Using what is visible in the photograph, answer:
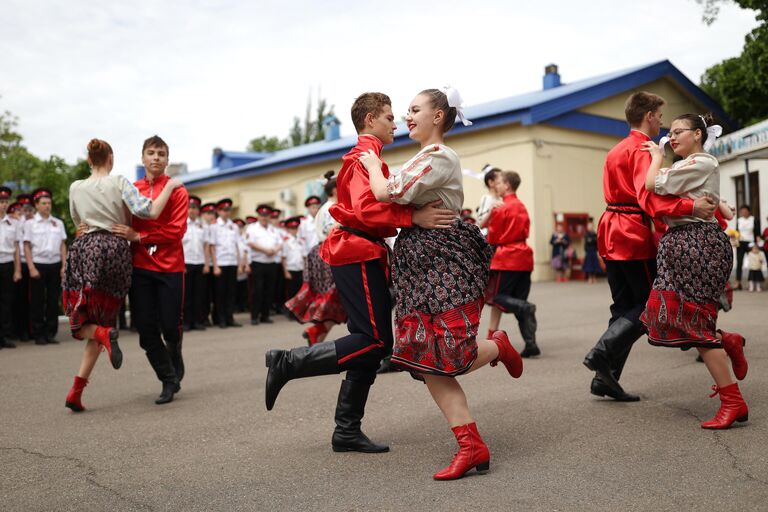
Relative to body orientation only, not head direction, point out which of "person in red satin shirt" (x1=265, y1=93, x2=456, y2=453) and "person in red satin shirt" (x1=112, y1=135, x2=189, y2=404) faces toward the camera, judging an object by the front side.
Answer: "person in red satin shirt" (x1=112, y1=135, x2=189, y2=404)

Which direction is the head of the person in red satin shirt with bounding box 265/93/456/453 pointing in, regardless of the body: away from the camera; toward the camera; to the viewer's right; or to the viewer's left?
to the viewer's right

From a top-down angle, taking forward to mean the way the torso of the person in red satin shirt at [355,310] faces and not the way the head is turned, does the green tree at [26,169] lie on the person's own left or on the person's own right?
on the person's own left

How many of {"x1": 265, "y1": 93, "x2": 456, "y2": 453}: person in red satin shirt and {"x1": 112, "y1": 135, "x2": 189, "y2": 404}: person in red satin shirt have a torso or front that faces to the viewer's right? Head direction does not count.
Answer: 1

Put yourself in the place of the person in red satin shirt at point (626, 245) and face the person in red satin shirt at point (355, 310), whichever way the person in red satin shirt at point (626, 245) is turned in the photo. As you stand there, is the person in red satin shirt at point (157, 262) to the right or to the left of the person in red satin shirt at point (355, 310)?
right

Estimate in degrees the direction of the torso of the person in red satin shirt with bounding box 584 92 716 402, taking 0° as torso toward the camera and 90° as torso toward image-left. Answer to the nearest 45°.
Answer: approximately 225°

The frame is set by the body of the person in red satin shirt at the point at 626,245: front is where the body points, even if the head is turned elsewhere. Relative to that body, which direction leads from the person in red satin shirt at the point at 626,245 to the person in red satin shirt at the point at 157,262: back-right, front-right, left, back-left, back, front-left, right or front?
back-left

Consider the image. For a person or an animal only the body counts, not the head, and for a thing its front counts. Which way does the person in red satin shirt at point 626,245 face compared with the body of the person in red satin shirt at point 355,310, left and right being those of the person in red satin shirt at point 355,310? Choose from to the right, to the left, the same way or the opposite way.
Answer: the same way

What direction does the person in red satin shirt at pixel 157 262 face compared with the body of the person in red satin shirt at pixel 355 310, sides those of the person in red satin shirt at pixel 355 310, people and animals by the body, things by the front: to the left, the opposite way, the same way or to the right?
to the right

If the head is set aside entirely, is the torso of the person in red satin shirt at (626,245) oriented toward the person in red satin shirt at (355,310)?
no

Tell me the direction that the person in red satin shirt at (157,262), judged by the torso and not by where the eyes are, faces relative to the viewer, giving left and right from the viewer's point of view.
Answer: facing the viewer

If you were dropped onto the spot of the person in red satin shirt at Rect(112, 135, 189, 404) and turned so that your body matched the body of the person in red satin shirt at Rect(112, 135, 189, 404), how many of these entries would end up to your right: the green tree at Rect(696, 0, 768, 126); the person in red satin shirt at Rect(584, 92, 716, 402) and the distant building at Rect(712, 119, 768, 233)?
0

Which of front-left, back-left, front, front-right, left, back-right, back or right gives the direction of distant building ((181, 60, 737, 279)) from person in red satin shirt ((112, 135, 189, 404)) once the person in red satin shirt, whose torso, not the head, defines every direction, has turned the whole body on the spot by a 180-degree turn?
front-right

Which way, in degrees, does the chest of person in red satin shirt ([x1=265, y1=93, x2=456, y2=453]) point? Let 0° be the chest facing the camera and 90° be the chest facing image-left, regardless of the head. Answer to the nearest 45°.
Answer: approximately 270°

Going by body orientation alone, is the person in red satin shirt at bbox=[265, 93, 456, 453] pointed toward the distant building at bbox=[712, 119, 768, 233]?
no

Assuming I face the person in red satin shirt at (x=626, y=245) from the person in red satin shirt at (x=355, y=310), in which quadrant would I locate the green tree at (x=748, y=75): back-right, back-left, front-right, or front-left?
front-left

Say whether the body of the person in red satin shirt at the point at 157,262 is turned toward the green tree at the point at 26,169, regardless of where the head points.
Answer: no

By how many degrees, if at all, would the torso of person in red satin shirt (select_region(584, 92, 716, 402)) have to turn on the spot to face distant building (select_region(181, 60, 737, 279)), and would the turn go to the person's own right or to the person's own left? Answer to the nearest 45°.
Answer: approximately 45° to the person's own left

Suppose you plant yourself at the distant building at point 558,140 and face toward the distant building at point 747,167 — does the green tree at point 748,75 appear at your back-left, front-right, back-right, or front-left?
front-left

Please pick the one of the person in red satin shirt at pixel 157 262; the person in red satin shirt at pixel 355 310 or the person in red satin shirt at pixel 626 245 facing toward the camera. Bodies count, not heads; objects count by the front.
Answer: the person in red satin shirt at pixel 157 262

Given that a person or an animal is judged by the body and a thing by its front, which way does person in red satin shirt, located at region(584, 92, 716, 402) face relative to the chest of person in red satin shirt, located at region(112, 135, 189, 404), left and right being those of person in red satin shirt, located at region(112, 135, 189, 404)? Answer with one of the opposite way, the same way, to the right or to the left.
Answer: to the left
